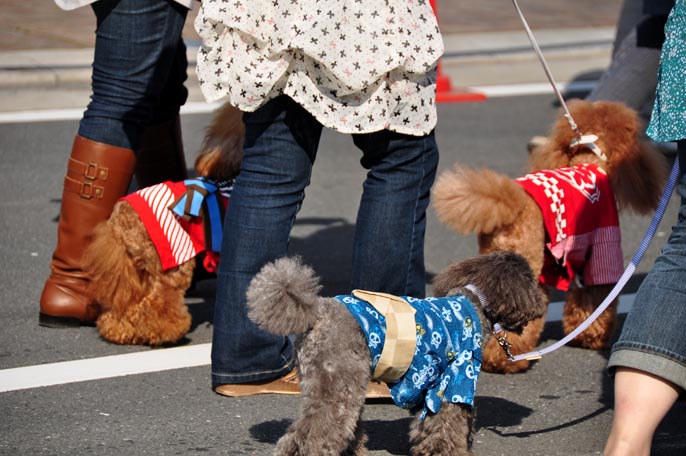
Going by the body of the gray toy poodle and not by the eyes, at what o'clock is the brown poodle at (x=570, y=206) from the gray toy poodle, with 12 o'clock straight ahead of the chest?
The brown poodle is roughly at 10 o'clock from the gray toy poodle.

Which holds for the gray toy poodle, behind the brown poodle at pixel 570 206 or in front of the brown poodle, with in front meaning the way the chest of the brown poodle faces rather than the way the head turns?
behind

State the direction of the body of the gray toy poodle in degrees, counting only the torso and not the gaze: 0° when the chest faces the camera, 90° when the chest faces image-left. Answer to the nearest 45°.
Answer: approximately 270°

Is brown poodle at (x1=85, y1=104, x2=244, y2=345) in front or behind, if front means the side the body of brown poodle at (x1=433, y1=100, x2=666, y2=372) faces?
behind

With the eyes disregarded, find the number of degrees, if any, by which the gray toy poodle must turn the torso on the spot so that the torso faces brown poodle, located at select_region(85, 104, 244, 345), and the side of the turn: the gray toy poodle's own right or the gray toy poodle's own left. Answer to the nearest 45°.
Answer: approximately 135° to the gray toy poodle's own left

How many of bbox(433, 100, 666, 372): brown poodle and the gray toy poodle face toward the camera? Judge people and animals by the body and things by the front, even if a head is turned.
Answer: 0

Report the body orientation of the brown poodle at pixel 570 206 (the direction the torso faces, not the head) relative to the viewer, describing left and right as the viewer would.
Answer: facing away from the viewer and to the right of the viewer
